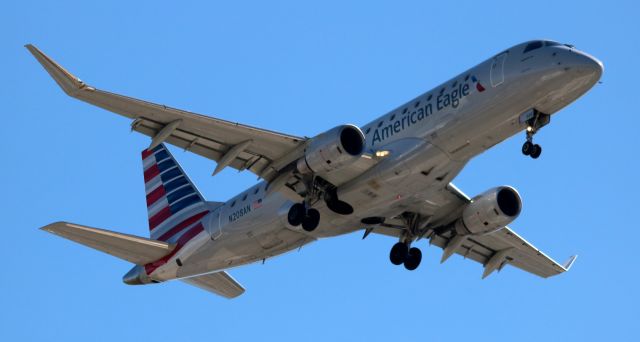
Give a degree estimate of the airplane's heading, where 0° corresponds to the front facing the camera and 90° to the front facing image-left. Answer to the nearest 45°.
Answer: approximately 315°
